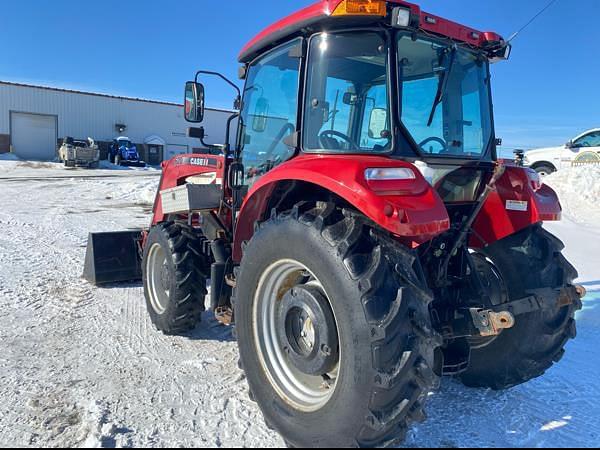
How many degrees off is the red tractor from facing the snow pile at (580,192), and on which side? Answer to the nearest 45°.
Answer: approximately 90° to its right

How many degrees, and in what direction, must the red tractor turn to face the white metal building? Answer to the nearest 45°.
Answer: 0° — it already faces it

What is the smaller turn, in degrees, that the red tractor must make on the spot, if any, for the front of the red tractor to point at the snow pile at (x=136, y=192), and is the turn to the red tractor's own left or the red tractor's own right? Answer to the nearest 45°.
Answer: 0° — it already faces it

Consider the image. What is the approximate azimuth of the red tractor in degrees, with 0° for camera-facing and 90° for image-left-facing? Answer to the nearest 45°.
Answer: approximately 135°

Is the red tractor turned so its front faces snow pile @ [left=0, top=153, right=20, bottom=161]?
yes

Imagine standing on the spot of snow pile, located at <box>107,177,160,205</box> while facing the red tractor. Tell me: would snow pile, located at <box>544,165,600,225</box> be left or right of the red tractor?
left

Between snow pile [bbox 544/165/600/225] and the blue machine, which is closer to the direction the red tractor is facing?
the blue machine

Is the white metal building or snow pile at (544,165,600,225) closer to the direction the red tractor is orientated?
the white metal building

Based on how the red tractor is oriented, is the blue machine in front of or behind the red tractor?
in front
